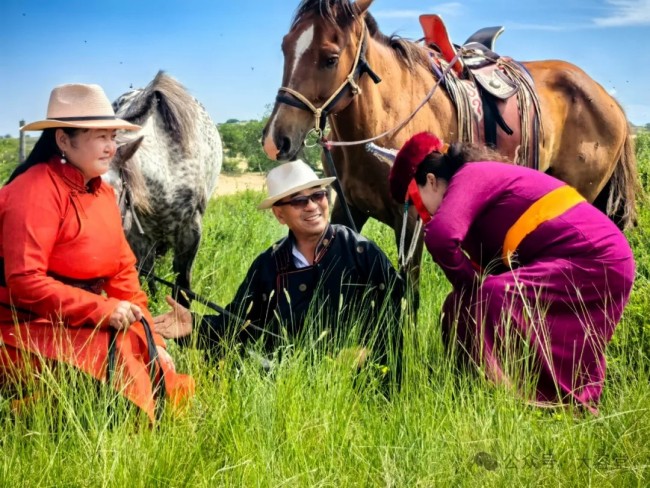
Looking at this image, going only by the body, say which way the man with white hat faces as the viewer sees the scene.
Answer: toward the camera

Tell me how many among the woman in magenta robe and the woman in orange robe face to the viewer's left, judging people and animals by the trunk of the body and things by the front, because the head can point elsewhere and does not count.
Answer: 1

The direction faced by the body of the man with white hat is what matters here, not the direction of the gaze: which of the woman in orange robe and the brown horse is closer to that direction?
the woman in orange robe

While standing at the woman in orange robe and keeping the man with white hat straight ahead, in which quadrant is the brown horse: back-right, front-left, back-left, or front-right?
front-left

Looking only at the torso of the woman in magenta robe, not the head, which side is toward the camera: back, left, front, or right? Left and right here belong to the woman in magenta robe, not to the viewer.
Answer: left

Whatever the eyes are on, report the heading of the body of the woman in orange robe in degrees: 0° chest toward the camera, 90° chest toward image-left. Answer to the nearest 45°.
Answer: approximately 315°

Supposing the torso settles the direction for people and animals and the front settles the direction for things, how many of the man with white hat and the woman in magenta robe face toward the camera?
1

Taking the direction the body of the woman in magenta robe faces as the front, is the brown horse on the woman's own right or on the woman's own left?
on the woman's own right

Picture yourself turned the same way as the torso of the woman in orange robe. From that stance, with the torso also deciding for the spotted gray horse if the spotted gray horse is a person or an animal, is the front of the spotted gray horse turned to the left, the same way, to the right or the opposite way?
to the right

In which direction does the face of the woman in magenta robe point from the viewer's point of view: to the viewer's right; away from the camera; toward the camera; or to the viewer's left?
to the viewer's left

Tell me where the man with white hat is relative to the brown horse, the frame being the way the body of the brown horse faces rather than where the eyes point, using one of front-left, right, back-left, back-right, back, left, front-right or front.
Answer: front-left

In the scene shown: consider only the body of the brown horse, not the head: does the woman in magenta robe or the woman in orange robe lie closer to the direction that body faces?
the woman in orange robe

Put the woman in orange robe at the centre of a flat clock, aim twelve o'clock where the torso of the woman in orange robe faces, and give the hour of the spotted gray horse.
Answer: The spotted gray horse is roughly at 8 o'clock from the woman in orange robe.

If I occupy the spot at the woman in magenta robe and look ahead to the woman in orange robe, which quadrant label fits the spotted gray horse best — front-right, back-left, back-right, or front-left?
front-right

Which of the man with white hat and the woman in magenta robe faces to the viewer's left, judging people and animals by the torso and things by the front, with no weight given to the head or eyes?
the woman in magenta robe

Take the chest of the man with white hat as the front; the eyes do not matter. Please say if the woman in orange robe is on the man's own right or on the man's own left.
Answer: on the man's own right

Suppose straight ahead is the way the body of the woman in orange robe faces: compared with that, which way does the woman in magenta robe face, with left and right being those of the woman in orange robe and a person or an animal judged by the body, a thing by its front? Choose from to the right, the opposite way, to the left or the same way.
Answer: the opposite way

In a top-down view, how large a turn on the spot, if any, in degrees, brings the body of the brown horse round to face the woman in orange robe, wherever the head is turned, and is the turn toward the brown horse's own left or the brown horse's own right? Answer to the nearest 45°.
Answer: approximately 45° to the brown horse's own left
